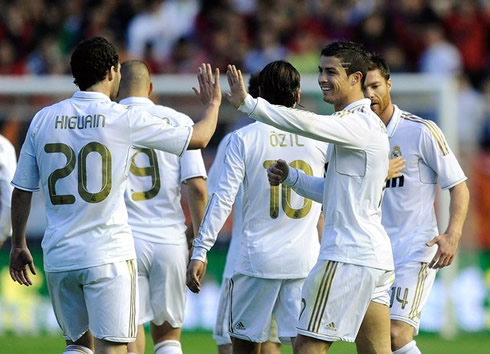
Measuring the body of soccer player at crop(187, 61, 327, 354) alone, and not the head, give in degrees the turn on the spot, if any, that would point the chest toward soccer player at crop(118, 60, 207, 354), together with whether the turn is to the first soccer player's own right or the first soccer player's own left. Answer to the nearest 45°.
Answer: approximately 45° to the first soccer player's own left

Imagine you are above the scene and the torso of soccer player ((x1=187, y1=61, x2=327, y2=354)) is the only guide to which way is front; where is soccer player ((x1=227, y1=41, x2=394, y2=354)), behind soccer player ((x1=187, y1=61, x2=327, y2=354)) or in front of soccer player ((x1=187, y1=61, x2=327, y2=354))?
behind

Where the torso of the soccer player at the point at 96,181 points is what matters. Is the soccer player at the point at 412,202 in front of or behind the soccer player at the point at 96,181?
in front

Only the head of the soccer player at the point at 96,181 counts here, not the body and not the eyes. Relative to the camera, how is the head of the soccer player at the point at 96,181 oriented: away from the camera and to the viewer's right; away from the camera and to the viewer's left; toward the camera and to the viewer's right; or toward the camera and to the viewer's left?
away from the camera and to the viewer's right

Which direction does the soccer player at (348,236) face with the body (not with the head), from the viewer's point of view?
to the viewer's left

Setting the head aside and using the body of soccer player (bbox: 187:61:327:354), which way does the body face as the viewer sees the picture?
away from the camera

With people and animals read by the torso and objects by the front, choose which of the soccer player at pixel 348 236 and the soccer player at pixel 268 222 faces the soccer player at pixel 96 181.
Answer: the soccer player at pixel 348 236

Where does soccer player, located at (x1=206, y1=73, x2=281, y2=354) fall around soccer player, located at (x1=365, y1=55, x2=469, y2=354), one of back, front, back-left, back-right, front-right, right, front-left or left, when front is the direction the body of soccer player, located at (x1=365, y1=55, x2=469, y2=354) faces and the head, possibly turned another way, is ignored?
front-right

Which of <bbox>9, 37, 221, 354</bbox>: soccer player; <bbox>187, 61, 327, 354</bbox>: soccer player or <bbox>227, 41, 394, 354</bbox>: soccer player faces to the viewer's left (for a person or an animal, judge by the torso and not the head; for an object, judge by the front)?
<bbox>227, 41, 394, 354</bbox>: soccer player

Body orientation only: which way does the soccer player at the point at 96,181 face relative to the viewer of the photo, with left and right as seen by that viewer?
facing away from the viewer and to the right of the viewer
